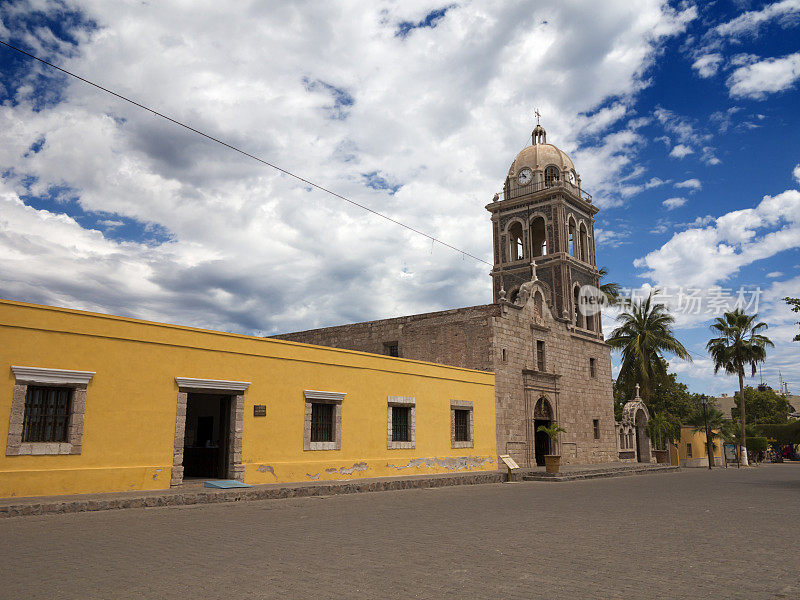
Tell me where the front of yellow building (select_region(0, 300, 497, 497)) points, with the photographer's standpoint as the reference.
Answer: facing the viewer and to the right of the viewer

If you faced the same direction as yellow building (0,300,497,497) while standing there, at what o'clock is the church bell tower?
The church bell tower is roughly at 9 o'clock from the yellow building.

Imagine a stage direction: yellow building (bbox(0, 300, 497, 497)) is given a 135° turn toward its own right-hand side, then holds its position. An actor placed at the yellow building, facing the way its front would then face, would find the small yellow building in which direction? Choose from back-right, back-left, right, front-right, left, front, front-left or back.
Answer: back-right
